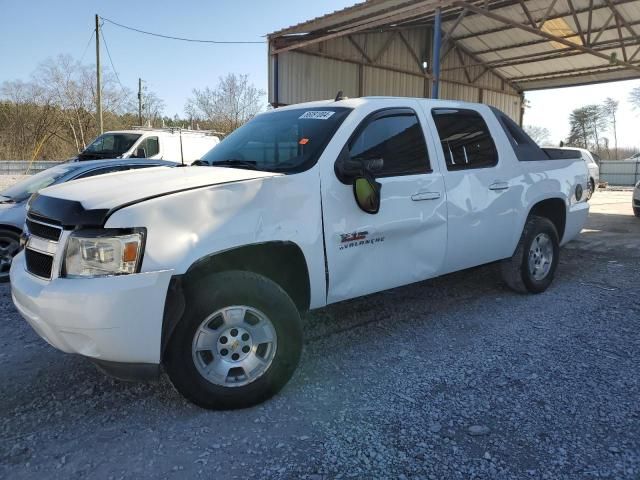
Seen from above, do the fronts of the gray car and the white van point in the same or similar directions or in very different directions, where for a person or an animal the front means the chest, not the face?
same or similar directions

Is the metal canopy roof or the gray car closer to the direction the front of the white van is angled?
the gray car

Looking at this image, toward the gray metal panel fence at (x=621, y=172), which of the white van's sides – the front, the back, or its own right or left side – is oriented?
back

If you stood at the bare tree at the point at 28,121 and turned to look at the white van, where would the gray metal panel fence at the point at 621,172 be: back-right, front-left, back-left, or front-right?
front-left

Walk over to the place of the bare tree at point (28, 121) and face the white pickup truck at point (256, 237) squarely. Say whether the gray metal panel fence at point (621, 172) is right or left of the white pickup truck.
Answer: left

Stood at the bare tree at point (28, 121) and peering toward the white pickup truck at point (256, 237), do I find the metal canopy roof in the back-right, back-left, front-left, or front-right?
front-left

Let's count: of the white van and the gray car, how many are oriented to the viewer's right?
0

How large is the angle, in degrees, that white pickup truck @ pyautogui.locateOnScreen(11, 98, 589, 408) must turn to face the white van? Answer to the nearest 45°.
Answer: approximately 135° to its right

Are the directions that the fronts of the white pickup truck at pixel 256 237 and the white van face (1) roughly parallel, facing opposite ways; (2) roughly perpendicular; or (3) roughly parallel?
roughly parallel

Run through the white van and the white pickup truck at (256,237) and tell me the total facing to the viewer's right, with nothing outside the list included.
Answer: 0

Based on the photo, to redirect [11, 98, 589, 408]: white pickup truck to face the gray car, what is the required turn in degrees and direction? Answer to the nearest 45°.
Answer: approximately 90° to its right

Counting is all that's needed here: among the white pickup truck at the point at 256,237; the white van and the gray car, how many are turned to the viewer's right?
0

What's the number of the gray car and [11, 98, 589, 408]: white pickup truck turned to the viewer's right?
0

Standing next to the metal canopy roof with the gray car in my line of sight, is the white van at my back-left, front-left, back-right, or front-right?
front-right

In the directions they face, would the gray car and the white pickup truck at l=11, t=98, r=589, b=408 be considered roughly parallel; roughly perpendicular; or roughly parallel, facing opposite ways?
roughly parallel

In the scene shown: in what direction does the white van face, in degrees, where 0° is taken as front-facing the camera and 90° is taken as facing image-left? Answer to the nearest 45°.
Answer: approximately 45°

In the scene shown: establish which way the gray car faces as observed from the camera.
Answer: facing the viewer and to the left of the viewer
